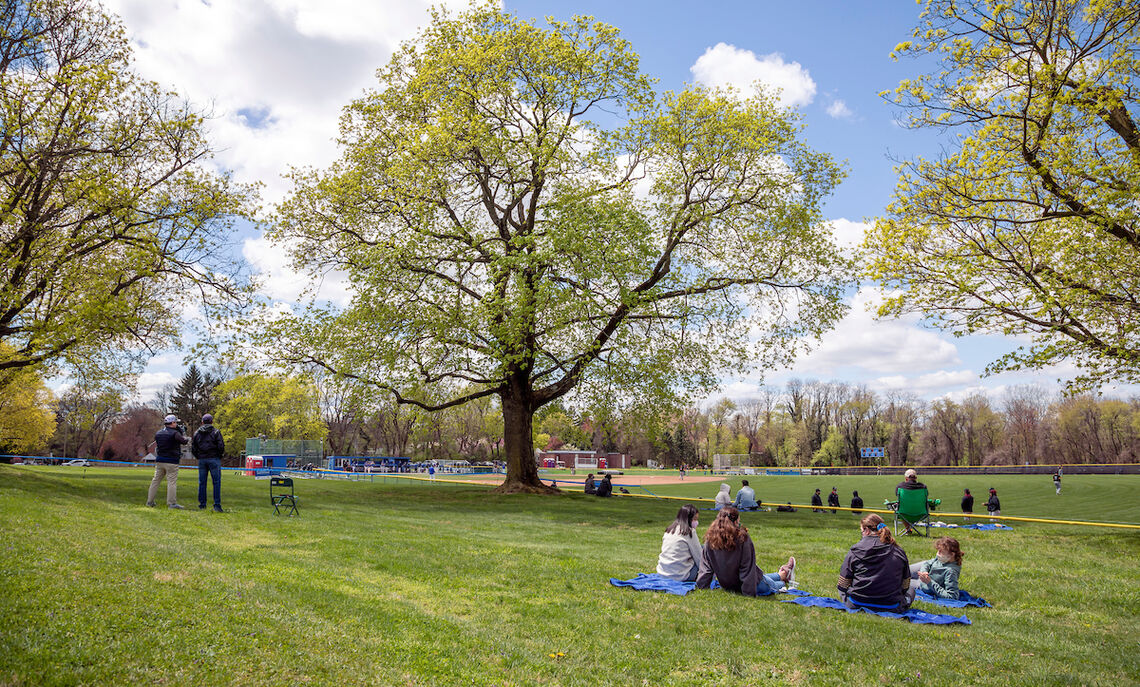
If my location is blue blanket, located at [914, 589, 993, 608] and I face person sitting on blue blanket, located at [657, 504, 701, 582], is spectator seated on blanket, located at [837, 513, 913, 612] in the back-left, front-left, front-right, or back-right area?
front-left

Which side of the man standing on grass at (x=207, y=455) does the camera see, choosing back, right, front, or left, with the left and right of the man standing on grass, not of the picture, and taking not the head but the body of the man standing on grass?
back

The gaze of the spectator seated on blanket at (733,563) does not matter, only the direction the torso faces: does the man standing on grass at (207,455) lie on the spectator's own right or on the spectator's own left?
on the spectator's own left

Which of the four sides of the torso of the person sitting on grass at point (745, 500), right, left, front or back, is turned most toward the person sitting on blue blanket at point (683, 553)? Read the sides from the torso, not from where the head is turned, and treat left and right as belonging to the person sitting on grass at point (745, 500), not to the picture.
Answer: back

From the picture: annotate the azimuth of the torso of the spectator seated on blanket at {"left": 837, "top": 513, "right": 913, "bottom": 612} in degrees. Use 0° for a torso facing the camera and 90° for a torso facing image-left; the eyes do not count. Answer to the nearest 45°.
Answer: approximately 180°

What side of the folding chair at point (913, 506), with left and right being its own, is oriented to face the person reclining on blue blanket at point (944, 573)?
back

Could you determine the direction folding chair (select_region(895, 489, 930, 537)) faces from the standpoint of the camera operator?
facing away from the viewer

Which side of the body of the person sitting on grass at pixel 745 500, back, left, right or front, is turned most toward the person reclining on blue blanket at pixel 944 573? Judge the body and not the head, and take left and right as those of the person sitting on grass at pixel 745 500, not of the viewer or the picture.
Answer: back

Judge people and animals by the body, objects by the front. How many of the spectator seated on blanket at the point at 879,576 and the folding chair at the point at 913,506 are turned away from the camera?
2

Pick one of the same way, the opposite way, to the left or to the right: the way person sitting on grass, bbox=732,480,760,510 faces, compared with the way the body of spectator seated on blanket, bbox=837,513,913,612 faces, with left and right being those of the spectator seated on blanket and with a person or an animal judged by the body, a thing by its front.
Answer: the same way

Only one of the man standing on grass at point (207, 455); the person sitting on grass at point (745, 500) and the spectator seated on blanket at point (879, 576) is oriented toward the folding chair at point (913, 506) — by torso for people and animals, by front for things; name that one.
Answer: the spectator seated on blanket

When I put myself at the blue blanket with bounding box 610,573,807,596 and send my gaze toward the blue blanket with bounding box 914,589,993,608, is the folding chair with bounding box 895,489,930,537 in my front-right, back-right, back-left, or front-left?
front-left
